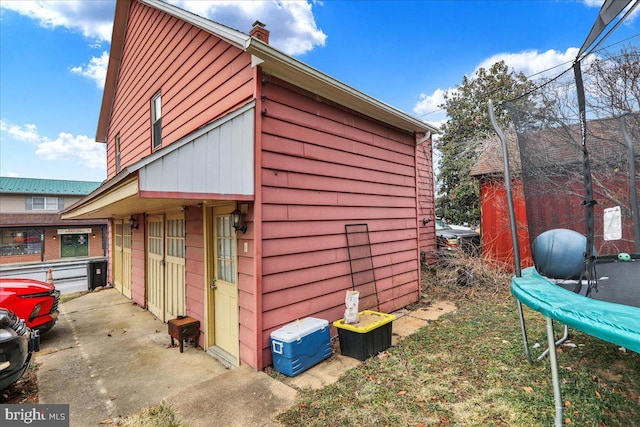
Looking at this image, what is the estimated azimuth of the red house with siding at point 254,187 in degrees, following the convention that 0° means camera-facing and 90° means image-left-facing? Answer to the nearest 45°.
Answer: approximately 45°

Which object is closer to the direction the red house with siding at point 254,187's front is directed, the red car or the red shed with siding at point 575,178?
the red car

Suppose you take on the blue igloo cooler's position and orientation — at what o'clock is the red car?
The red car is roughly at 5 o'clock from the blue igloo cooler.

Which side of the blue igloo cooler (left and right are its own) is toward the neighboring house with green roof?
back

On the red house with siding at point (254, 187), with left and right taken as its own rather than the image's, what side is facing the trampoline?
left

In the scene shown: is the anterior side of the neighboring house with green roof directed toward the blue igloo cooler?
yes

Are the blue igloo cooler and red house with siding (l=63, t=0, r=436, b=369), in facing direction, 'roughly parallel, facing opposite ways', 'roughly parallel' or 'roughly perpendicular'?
roughly perpendicular

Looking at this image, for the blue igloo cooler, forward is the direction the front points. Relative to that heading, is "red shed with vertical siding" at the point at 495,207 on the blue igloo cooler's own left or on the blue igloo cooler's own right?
on the blue igloo cooler's own left

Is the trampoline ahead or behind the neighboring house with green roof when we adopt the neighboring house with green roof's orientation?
ahead
